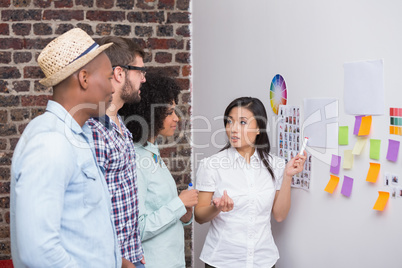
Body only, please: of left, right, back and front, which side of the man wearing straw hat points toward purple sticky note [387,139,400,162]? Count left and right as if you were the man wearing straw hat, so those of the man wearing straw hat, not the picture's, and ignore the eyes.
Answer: front

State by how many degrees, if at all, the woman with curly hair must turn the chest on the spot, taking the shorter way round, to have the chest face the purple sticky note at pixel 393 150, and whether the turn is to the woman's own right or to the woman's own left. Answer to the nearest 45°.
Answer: approximately 45° to the woman's own right

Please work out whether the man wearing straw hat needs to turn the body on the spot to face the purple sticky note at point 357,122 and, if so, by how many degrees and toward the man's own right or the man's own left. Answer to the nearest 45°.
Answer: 0° — they already face it

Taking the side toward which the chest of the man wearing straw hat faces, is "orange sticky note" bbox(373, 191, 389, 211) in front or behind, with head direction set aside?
in front

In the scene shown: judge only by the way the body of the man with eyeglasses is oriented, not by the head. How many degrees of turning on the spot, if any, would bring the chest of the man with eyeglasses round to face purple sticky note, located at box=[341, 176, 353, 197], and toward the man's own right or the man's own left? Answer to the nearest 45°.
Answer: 0° — they already face it

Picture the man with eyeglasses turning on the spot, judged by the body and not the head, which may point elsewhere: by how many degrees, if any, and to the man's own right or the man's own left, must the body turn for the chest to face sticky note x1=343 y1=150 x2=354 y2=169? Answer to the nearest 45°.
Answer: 0° — they already face it

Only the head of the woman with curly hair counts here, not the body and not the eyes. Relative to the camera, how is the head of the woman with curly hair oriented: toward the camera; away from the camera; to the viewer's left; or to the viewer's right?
to the viewer's right

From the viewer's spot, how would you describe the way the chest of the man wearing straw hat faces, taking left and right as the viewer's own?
facing to the right of the viewer

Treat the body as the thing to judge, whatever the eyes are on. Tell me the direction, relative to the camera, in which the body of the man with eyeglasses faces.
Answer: to the viewer's right

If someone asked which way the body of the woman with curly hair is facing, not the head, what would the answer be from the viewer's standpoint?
to the viewer's right

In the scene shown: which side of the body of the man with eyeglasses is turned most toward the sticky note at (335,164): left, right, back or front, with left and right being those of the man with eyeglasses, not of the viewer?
front

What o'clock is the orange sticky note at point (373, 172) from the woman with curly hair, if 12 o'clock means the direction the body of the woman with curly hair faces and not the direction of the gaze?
The orange sticky note is roughly at 1 o'clock from the woman with curly hair.
